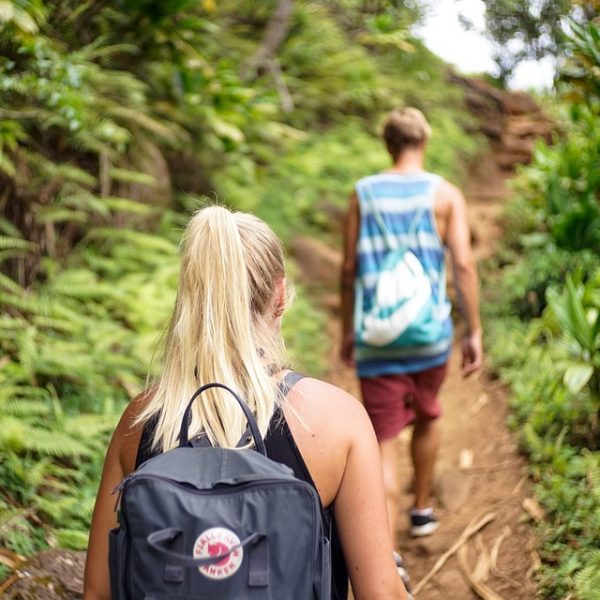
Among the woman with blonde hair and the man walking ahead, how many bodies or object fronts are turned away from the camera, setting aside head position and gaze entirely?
2

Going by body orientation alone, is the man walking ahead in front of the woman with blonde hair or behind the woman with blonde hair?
in front

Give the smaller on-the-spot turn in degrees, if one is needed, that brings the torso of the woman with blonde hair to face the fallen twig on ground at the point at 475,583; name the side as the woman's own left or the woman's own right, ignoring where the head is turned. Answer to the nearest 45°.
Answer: approximately 45° to the woman's own right

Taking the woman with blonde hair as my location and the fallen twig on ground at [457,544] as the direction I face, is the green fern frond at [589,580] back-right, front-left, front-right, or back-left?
front-right

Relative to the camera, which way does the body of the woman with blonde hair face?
away from the camera

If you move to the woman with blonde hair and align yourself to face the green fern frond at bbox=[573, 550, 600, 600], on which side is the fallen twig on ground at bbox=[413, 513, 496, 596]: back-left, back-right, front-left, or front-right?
front-left

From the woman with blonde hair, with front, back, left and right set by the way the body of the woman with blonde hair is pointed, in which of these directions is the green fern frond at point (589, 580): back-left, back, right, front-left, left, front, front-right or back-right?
front-right

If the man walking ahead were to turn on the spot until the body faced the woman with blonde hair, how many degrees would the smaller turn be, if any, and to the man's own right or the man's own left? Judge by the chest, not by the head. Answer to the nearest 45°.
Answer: approximately 180°

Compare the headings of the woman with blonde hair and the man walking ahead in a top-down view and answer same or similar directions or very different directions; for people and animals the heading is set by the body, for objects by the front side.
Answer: same or similar directions

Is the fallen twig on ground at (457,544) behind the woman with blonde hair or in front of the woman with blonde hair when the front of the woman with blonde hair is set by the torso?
in front

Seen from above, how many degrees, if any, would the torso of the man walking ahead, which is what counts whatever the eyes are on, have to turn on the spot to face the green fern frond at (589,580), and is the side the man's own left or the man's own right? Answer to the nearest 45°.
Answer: approximately 135° to the man's own right

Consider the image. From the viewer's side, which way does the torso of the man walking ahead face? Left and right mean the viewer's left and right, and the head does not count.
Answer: facing away from the viewer
